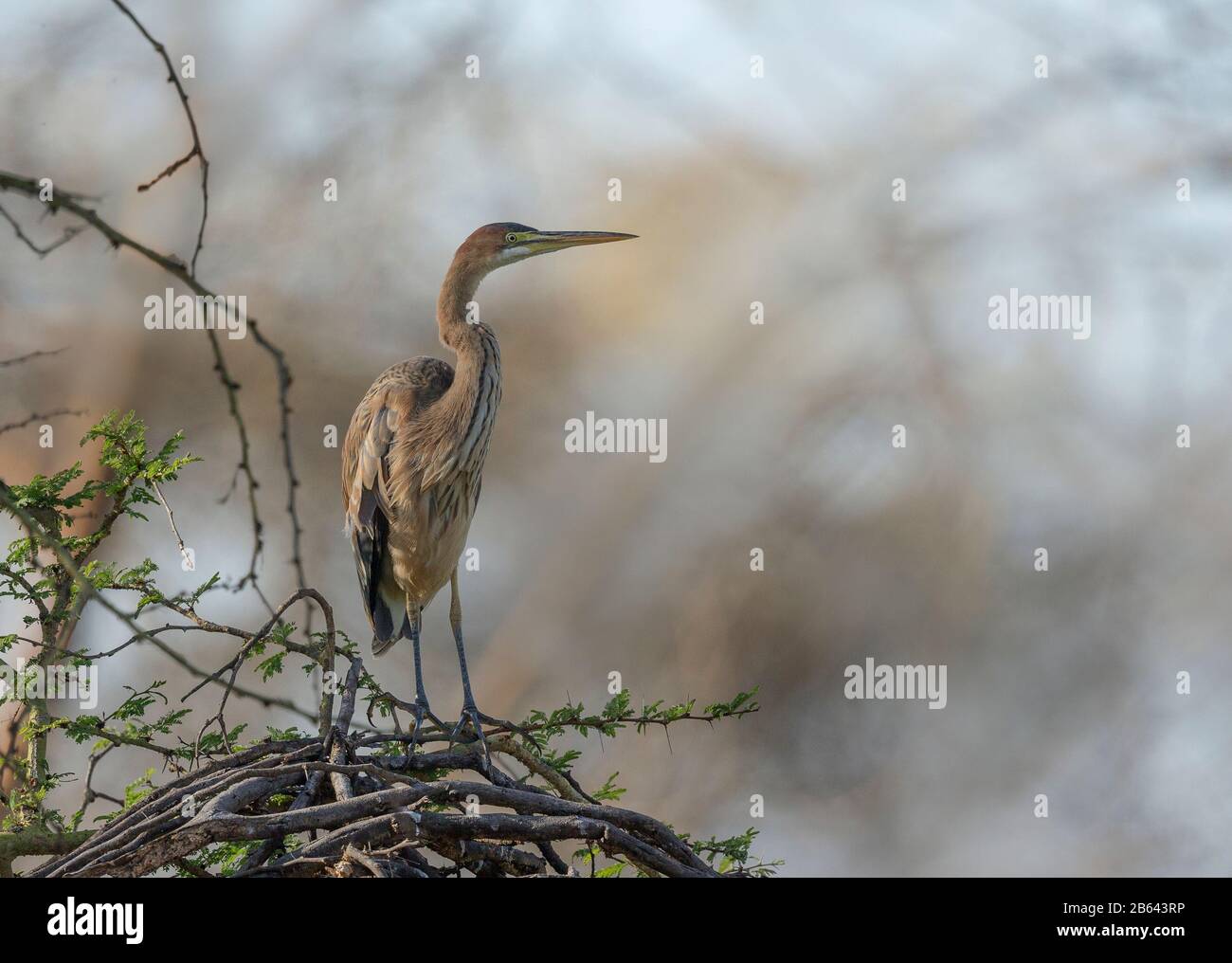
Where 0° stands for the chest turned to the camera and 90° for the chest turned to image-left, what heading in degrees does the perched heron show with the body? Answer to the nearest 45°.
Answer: approximately 315°
